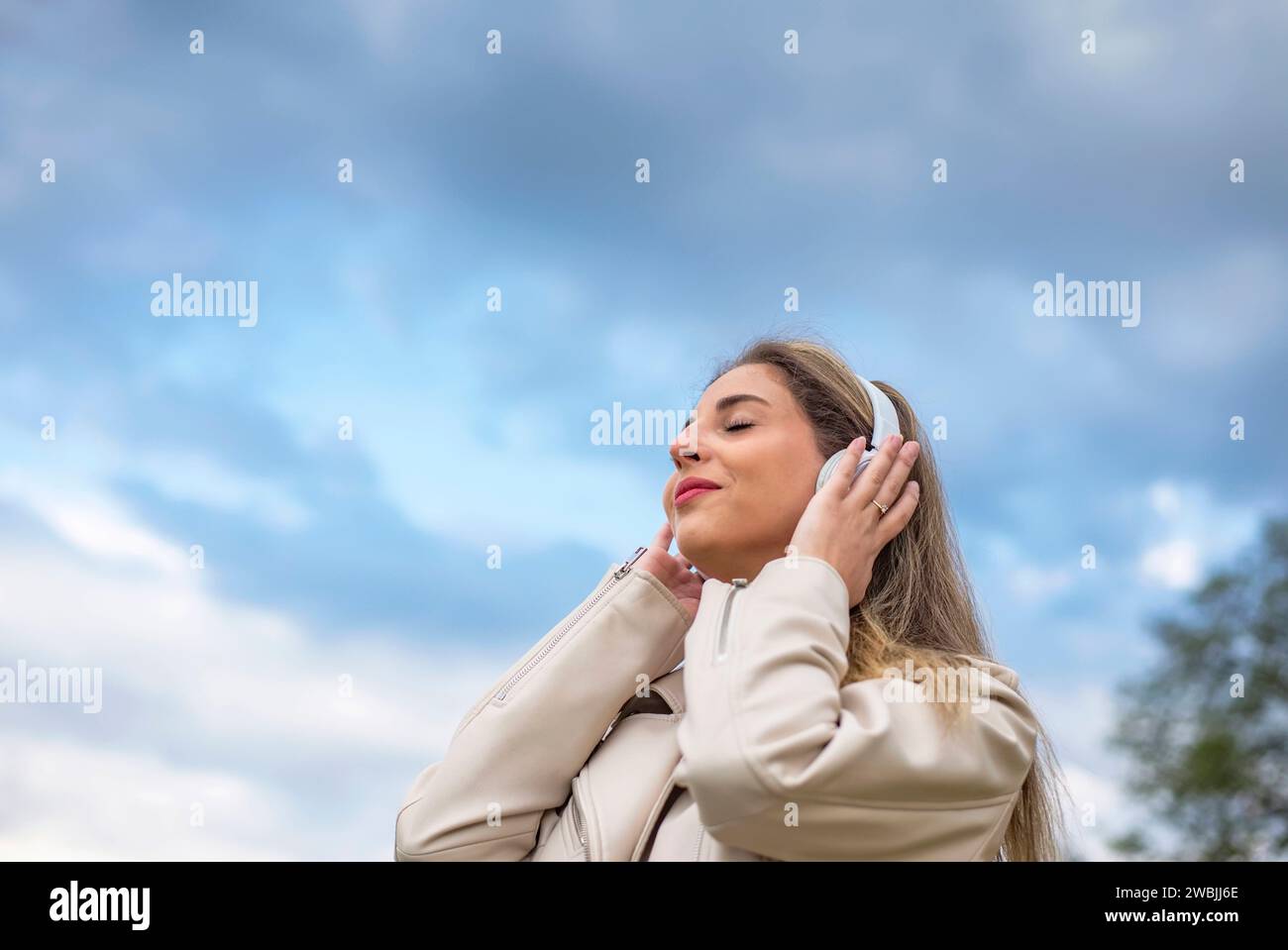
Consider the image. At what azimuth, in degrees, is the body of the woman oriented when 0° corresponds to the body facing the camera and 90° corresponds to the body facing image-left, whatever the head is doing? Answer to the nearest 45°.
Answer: approximately 45°
